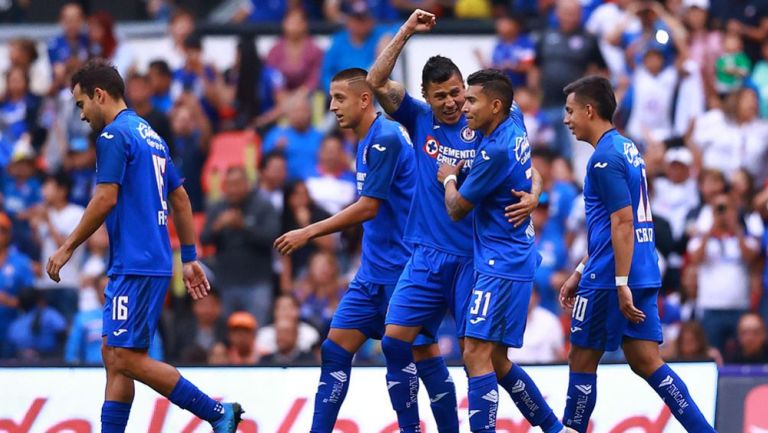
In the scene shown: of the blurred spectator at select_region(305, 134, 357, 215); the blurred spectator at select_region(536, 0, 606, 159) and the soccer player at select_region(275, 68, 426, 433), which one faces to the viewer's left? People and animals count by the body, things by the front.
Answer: the soccer player

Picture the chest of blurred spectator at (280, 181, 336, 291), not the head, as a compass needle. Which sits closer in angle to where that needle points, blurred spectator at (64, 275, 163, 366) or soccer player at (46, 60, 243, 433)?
the soccer player

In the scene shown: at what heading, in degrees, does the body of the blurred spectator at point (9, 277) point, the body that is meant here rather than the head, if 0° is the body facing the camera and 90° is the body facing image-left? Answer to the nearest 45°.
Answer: approximately 0°

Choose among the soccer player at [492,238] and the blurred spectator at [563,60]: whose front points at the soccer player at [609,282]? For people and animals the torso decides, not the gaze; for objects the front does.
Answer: the blurred spectator

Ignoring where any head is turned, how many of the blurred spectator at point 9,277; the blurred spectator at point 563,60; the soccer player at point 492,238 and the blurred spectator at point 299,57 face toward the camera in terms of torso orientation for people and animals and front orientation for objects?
3
